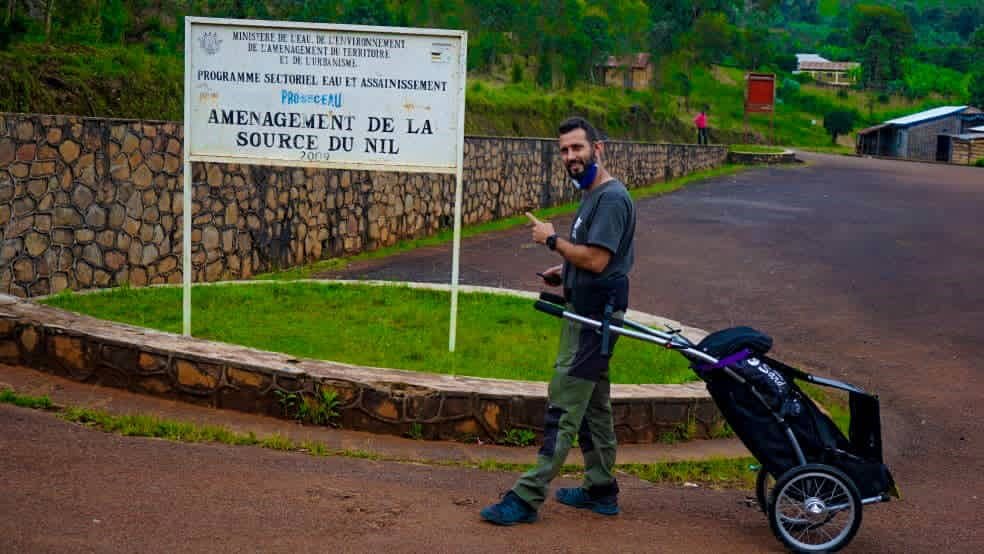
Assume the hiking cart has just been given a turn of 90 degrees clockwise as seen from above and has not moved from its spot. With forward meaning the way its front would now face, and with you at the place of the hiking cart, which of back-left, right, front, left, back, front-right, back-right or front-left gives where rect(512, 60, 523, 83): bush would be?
front

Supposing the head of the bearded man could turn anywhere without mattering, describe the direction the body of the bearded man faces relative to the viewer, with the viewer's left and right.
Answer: facing to the left of the viewer

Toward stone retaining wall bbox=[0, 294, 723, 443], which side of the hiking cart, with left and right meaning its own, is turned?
front

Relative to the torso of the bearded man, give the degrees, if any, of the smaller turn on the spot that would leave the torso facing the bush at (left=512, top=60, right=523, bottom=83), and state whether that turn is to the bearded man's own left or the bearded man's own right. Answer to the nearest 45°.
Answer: approximately 90° to the bearded man's own right

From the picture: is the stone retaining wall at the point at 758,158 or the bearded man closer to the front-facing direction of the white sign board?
the bearded man

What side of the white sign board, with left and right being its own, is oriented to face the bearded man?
front

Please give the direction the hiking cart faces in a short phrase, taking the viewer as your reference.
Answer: facing to the left of the viewer

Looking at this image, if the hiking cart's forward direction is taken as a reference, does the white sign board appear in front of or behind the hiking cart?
in front

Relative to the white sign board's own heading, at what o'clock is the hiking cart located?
The hiking cart is roughly at 11 o'clock from the white sign board.

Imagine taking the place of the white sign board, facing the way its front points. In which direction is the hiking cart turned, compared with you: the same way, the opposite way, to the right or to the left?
to the right
